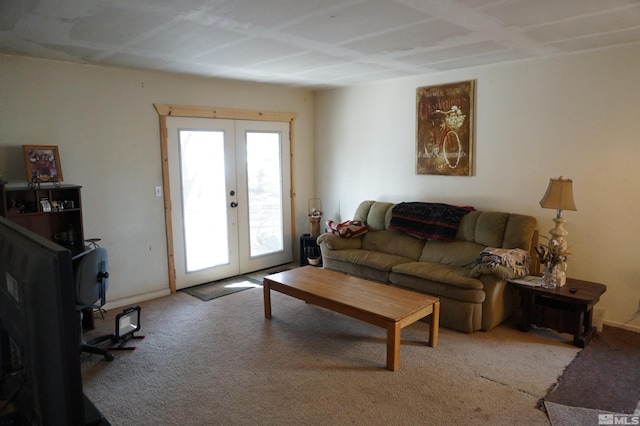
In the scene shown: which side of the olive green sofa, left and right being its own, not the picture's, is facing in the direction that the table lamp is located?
left

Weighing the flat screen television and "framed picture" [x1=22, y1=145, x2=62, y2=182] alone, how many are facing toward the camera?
1

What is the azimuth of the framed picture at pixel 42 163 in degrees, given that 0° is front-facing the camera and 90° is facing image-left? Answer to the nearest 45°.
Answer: approximately 0°

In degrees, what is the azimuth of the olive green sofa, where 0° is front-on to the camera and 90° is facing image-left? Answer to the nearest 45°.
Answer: approximately 45°

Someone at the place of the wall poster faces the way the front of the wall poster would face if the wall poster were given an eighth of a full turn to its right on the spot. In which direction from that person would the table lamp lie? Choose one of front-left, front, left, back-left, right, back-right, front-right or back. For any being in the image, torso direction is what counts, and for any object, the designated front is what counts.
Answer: back-left

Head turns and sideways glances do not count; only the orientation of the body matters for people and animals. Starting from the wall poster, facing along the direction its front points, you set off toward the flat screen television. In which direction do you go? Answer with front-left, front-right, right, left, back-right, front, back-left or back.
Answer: front-left

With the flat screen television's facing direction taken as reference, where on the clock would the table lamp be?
The table lamp is roughly at 1 o'clock from the flat screen television.

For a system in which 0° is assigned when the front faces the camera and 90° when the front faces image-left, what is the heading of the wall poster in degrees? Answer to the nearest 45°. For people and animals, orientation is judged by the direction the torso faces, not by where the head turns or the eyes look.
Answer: approximately 45°

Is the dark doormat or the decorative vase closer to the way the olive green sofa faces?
the dark doormat

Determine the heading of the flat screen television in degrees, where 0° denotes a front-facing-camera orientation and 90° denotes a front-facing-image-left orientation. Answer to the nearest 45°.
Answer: approximately 225°
